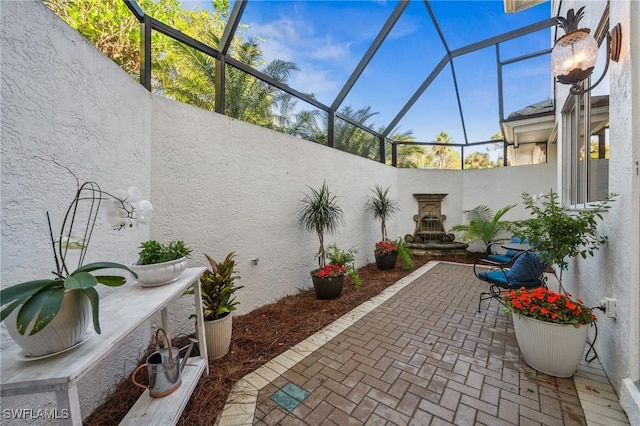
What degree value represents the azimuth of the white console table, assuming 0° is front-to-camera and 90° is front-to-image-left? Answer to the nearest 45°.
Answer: approximately 315°

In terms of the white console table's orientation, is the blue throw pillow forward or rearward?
forward

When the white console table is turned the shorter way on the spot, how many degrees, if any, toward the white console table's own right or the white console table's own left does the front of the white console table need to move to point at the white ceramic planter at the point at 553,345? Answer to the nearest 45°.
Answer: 0° — it already faces it

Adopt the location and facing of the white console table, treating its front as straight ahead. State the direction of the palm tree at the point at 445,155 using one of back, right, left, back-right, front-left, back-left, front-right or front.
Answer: front-left

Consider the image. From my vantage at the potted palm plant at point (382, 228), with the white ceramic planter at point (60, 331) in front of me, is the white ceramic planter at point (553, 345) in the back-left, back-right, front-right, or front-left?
front-left

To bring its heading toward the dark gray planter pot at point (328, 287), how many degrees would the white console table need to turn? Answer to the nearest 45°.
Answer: approximately 90° to its left

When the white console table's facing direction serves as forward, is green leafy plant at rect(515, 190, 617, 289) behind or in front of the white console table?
in front

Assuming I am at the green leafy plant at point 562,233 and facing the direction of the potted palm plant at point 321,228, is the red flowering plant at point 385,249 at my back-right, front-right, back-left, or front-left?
front-right

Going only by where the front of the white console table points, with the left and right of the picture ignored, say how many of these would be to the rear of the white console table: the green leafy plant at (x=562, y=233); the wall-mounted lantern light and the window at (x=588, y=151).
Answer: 0

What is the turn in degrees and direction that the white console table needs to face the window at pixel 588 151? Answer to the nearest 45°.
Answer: approximately 45° to its left

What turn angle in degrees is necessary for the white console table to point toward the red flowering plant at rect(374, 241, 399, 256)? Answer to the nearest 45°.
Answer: approximately 45° to its left

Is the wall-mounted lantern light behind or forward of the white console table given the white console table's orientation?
forward

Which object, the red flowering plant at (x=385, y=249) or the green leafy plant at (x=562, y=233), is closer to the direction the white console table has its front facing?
the green leafy plant

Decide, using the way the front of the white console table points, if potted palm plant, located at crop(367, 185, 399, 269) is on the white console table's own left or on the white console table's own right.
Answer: on the white console table's own left

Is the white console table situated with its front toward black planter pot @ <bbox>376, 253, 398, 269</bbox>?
no

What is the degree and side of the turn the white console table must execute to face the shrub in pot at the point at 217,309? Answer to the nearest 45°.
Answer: approximately 90° to its left

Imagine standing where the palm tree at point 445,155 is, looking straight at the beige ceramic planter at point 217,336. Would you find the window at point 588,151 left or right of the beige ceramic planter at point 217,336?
left
